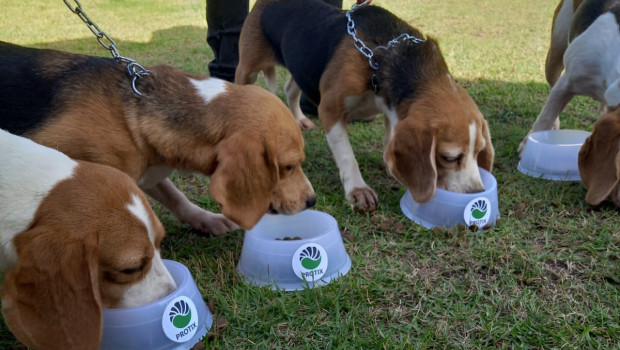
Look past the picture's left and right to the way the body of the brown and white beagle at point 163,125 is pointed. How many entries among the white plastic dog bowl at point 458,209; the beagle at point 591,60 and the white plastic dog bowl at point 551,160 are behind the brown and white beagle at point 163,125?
0

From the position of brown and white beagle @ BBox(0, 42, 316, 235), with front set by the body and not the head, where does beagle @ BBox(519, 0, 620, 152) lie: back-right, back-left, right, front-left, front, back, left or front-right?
front

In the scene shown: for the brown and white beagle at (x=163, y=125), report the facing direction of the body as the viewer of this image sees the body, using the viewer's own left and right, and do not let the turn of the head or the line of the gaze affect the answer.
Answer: facing to the right of the viewer

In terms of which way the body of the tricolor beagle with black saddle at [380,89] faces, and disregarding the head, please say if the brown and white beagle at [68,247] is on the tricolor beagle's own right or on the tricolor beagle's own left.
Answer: on the tricolor beagle's own right

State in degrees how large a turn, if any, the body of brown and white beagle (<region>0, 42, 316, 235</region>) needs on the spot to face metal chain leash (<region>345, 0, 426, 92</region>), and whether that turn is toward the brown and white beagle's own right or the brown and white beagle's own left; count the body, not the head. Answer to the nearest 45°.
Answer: approximately 45° to the brown and white beagle's own left

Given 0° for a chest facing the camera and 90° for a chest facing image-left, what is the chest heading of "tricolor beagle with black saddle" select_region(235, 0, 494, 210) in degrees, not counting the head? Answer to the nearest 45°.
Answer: approximately 315°

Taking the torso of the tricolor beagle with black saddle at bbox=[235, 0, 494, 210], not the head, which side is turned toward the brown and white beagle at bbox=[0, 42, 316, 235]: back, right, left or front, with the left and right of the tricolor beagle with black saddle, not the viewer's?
right

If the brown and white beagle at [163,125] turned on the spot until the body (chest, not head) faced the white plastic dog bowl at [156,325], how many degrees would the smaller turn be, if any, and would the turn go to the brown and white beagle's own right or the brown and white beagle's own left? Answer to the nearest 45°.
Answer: approximately 90° to the brown and white beagle's own right

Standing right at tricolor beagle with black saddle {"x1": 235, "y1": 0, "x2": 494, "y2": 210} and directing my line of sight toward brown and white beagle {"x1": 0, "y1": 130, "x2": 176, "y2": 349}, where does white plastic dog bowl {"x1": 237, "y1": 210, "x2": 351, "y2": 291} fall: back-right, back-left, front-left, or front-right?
front-left

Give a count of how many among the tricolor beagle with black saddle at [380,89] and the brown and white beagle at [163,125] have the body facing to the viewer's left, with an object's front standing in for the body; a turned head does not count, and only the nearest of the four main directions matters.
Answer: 0

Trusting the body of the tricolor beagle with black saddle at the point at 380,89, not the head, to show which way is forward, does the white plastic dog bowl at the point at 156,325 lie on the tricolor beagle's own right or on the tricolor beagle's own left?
on the tricolor beagle's own right

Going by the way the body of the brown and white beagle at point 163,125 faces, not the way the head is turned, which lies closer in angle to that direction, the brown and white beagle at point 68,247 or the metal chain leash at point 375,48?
the metal chain leash
